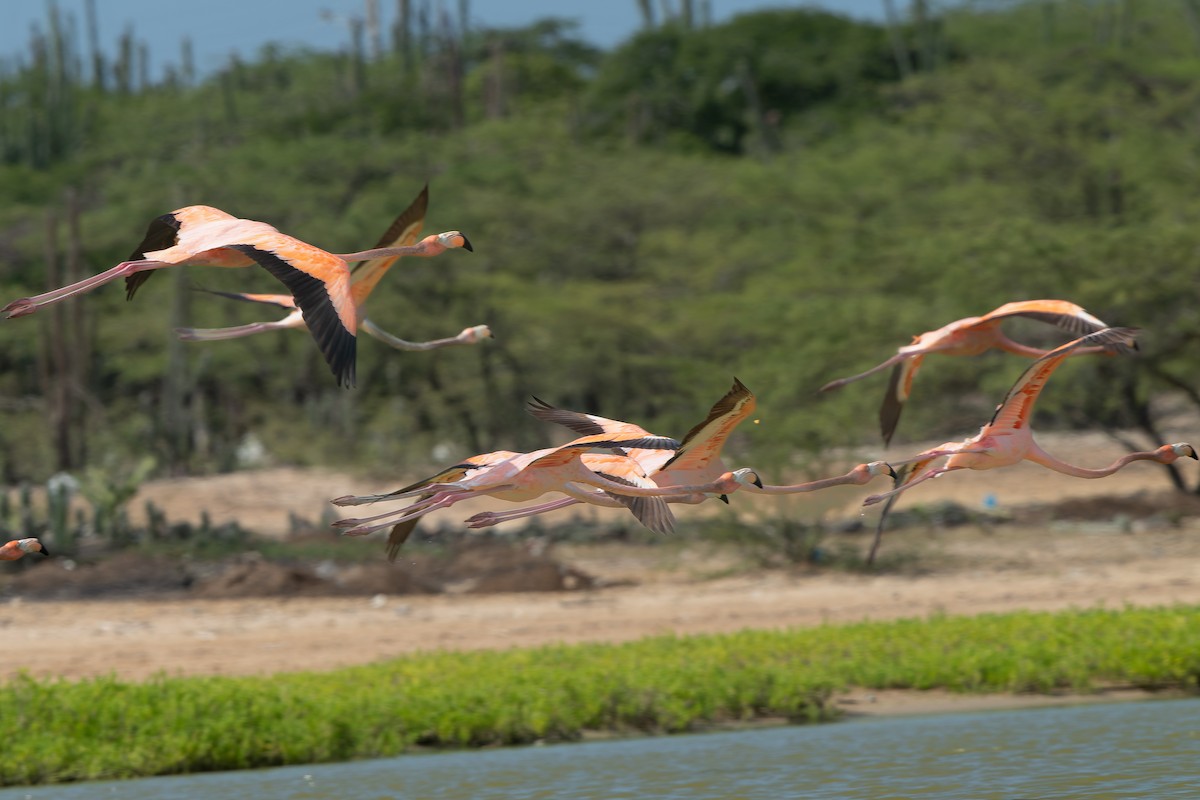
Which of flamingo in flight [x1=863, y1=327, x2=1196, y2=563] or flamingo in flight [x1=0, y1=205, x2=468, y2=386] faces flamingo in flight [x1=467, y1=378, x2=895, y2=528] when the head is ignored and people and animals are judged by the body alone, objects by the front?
flamingo in flight [x1=0, y1=205, x2=468, y2=386]

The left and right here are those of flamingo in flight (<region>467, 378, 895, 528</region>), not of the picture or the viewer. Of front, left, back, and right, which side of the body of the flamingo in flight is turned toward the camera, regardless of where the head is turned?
right

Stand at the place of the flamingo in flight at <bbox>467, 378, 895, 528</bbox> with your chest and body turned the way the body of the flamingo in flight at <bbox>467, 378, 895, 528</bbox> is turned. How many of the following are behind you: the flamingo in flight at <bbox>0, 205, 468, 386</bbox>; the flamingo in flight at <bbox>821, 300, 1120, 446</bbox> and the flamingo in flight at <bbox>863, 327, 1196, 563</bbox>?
1

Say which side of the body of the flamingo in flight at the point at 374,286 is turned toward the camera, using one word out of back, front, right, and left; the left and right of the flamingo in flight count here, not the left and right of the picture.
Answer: right

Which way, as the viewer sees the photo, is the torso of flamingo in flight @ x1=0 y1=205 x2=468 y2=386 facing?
to the viewer's right

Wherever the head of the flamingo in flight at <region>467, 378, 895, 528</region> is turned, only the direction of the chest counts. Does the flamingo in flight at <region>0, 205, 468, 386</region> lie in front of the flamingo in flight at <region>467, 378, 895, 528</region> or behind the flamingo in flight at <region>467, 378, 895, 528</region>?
behind

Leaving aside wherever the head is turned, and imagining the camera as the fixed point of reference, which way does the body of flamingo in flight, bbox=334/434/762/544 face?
to the viewer's right

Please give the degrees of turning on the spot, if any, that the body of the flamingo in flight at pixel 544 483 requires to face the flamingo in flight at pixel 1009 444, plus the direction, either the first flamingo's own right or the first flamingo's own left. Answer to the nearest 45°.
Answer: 0° — it already faces it

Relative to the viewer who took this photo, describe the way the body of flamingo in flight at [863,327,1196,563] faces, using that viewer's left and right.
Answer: facing to the right of the viewer

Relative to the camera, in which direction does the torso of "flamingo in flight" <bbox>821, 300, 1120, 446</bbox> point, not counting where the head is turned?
to the viewer's right
